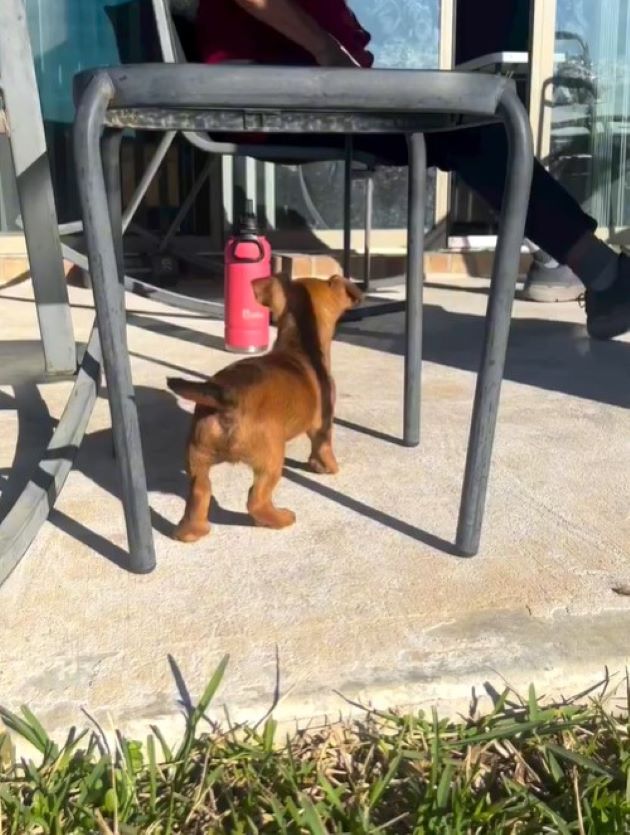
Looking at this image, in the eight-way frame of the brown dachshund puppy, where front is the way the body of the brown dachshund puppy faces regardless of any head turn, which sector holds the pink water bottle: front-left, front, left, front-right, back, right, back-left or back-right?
front-left

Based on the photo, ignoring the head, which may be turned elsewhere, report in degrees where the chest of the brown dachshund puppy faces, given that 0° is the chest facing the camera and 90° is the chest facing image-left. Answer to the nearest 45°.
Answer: approximately 225°
